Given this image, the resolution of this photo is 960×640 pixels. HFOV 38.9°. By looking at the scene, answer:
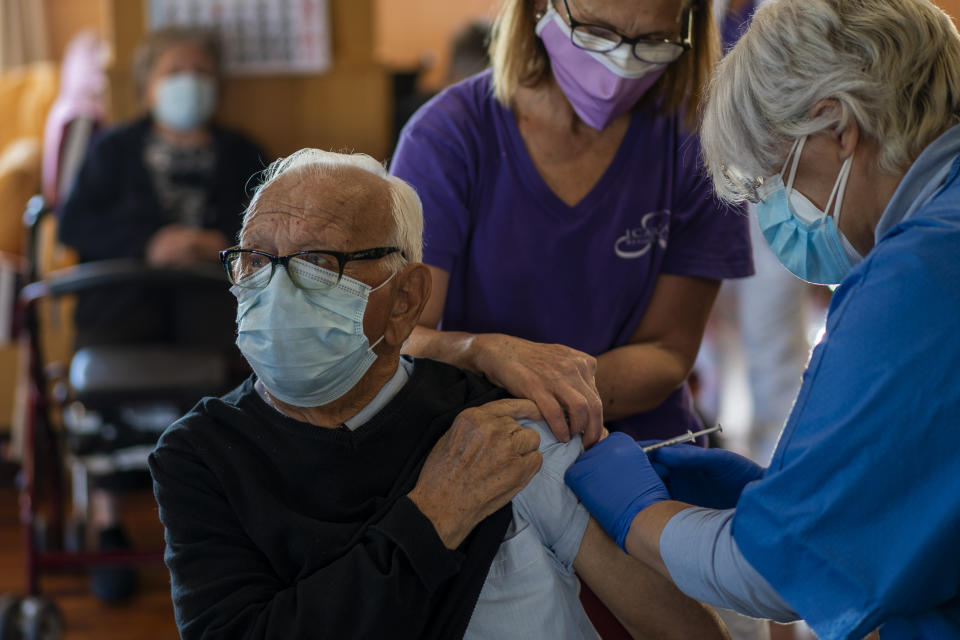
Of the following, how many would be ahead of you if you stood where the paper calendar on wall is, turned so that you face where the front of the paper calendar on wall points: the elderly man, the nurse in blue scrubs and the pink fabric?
2

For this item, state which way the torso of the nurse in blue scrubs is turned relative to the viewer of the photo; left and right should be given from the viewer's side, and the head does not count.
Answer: facing to the left of the viewer

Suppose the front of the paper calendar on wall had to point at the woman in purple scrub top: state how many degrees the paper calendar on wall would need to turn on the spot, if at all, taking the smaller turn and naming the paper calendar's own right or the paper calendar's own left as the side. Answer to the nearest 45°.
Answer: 0° — it already faces them

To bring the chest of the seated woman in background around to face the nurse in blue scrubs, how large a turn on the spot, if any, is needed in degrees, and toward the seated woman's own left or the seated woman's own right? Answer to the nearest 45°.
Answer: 0° — they already face them

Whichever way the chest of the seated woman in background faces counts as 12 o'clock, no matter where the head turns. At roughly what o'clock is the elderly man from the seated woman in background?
The elderly man is roughly at 12 o'clock from the seated woman in background.

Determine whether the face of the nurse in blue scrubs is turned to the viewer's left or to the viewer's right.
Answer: to the viewer's left
